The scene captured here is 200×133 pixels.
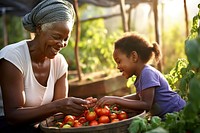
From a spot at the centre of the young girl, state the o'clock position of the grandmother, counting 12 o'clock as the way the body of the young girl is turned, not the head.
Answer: The grandmother is roughly at 12 o'clock from the young girl.

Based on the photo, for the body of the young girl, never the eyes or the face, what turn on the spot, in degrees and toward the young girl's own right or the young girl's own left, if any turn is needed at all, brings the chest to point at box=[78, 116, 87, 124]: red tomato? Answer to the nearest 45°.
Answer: approximately 45° to the young girl's own left

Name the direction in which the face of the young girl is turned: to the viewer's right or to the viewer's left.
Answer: to the viewer's left

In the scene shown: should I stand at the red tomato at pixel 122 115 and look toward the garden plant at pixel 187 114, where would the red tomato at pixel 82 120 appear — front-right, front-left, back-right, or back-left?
back-right

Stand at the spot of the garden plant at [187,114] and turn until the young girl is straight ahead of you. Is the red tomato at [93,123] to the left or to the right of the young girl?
left

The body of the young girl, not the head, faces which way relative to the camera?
to the viewer's left

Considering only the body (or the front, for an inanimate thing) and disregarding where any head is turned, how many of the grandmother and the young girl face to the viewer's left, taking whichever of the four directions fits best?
1

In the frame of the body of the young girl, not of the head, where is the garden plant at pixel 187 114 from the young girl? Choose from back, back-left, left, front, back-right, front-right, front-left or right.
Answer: left
